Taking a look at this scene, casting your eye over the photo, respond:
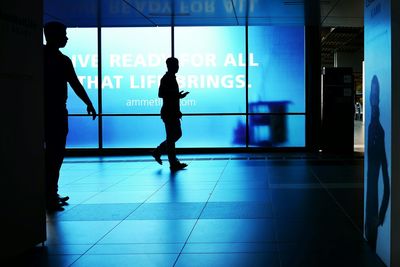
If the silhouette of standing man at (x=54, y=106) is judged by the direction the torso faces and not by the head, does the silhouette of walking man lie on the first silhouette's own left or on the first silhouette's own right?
on the first silhouette's own left

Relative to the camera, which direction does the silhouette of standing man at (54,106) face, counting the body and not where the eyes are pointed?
to the viewer's right

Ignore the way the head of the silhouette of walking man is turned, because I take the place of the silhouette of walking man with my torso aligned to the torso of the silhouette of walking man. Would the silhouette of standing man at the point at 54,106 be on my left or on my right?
on my right

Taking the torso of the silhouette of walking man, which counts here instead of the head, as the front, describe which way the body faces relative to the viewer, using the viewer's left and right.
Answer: facing to the right of the viewer
